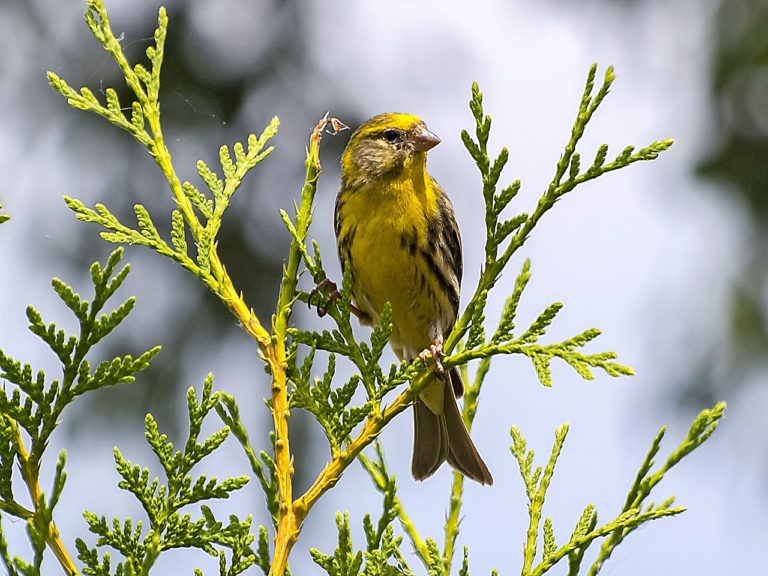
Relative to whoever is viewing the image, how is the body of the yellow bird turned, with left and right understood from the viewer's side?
facing the viewer
